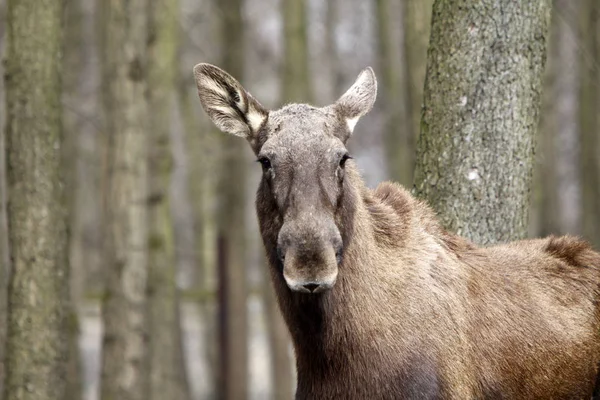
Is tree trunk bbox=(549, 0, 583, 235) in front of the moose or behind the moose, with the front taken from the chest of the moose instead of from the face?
behind

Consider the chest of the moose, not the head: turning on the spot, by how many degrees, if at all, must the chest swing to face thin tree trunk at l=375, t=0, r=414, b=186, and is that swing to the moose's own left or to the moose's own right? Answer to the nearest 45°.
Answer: approximately 135° to the moose's own right

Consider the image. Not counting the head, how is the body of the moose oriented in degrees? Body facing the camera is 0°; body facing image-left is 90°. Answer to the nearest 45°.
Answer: approximately 45°

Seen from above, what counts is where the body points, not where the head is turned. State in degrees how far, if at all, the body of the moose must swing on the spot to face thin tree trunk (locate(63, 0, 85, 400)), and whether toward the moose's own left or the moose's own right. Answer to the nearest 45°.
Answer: approximately 90° to the moose's own right

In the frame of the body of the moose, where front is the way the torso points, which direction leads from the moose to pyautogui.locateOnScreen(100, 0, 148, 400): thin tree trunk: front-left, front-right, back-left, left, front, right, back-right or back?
right
